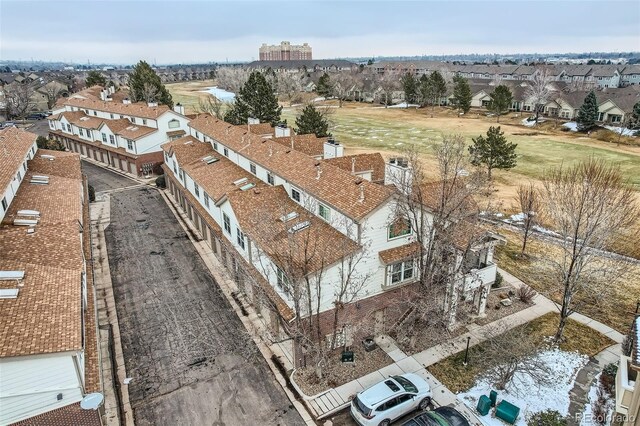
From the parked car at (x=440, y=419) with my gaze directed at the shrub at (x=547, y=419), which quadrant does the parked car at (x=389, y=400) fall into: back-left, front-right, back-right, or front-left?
back-left

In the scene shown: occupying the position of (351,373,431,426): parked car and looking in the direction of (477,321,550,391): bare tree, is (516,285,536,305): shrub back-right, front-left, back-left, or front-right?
front-left

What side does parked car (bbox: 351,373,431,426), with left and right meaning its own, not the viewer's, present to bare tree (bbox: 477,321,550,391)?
front

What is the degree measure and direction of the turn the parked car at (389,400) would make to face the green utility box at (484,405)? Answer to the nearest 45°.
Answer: approximately 45° to its right

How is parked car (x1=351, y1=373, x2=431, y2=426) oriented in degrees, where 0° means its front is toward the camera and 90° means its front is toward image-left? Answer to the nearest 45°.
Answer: approximately 225°

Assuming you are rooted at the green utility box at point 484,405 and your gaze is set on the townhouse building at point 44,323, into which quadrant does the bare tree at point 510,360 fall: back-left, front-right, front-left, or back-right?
back-right

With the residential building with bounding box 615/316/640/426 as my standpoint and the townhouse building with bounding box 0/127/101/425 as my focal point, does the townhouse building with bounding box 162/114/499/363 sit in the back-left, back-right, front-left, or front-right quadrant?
front-right

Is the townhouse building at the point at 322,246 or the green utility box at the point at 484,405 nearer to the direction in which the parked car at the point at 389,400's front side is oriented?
the green utility box
